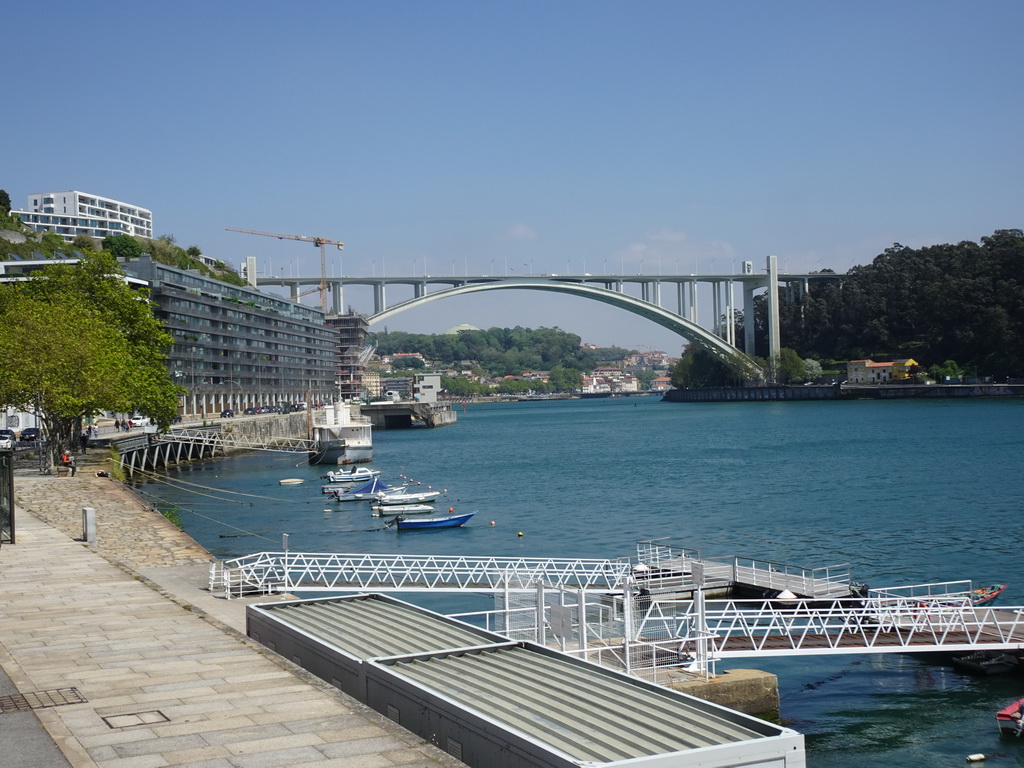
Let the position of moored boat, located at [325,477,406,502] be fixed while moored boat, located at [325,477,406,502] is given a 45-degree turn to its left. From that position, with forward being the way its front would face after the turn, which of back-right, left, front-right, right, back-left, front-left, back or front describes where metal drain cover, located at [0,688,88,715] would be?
back-right

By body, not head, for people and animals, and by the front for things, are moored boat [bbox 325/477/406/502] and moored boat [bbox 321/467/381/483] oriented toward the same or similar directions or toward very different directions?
same or similar directions

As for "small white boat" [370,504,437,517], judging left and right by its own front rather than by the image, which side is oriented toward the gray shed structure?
right

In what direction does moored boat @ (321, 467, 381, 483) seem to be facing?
to the viewer's right

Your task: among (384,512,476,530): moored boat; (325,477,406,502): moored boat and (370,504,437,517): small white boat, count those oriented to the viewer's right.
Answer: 3

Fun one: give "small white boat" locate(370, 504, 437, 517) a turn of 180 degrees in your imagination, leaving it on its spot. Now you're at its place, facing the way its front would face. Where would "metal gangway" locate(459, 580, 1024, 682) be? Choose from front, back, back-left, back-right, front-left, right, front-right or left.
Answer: left

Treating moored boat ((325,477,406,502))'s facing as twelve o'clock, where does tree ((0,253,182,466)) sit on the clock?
The tree is roughly at 6 o'clock from the moored boat.

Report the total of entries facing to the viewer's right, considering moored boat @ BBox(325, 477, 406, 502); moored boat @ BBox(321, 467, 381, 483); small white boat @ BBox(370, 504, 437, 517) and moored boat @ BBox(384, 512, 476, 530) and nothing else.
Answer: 4

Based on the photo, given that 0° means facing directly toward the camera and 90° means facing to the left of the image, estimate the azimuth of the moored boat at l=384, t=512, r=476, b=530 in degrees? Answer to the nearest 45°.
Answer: approximately 270°

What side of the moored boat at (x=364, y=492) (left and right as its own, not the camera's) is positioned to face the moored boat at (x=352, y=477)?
left

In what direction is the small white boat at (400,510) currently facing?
to the viewer's right

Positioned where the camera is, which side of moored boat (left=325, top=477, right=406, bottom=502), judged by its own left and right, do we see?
right

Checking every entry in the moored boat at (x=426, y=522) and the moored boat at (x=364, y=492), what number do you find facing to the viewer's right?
2

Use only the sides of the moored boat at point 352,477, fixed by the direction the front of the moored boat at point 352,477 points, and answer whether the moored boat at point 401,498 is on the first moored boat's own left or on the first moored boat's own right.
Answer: on the first moored boat's own right

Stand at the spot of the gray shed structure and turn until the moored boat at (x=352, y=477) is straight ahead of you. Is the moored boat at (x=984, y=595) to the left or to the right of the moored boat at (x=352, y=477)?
right

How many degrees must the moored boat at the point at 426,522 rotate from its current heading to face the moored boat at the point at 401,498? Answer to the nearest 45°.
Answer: approximately 90° to its left

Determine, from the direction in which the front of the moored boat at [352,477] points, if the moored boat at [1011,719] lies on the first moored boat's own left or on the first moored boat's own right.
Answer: on the first moored boat's own right
